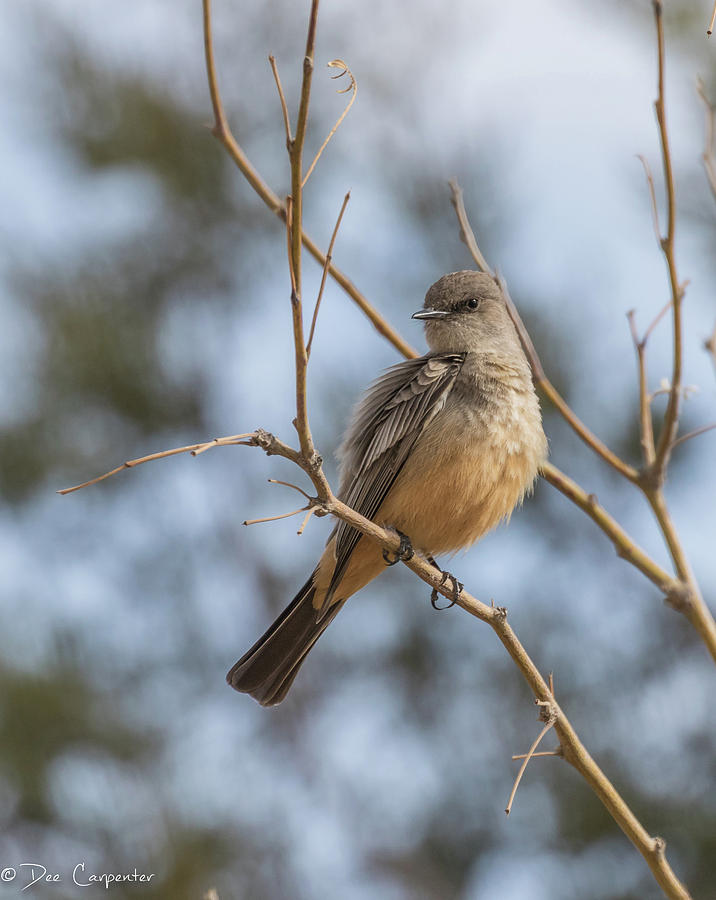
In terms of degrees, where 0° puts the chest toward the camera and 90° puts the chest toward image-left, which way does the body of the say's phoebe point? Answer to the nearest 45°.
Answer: approximately 315°
